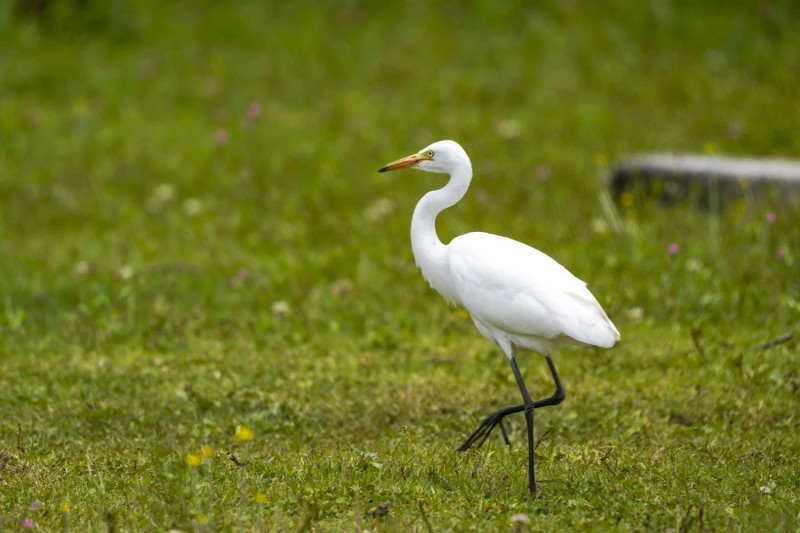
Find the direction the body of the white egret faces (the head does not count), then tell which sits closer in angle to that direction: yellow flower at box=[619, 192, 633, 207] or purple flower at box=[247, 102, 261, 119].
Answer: the purple flower

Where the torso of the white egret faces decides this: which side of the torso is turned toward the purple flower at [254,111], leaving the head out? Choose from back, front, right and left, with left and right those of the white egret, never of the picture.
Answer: right

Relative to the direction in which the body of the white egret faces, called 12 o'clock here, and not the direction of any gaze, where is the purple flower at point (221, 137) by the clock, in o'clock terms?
The purple flower is roughly at 2 o'clock from the white egret.

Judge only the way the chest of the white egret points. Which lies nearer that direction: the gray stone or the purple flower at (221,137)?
the purple flower

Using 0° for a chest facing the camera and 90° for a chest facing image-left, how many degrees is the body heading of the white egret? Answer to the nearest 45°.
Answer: approximately 90°

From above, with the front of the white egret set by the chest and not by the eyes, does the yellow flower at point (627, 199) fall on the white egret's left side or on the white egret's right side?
on the white egret's right side

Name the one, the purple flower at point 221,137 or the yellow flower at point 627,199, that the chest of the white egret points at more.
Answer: the purple flower

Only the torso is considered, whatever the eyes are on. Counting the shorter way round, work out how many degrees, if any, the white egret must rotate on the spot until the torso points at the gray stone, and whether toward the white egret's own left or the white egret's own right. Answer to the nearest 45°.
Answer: approximately 90° to the white egret's own right
